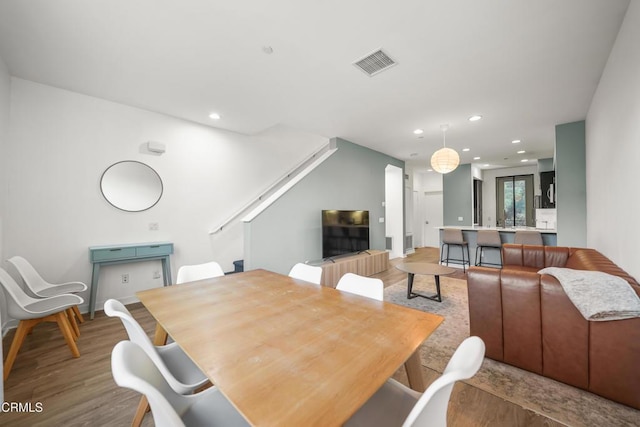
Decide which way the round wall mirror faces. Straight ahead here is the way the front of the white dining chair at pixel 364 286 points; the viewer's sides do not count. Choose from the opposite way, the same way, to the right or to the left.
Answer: to the left

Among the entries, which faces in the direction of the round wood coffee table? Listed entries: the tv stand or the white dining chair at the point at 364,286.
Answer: the tv stand

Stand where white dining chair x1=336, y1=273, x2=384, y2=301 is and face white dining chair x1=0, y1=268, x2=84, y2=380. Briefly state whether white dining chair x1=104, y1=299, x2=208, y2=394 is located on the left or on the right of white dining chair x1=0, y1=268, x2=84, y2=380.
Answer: left

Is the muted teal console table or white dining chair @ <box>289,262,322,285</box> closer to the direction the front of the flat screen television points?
the white dining chair

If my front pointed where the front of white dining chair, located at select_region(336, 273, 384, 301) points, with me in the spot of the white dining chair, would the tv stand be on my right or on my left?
on my right

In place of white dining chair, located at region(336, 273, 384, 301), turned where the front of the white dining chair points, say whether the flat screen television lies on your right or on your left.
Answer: on your right

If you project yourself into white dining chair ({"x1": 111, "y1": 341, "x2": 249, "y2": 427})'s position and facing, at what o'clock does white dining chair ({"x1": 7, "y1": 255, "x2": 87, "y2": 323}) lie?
white dining chair ({"x1": 7, "y1": 255, "x2": 87, "y2": 323}) is roughly at 8 o'clock from white dining chair ({"x1": 111, "y1": 341, "x2": 249, "y2": 427}).

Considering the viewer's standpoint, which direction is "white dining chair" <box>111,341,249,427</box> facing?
facing to the right of the viewer

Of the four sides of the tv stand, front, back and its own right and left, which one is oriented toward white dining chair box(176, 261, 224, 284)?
right

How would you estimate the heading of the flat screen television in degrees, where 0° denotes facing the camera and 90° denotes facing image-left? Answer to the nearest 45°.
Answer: approximately 315°
